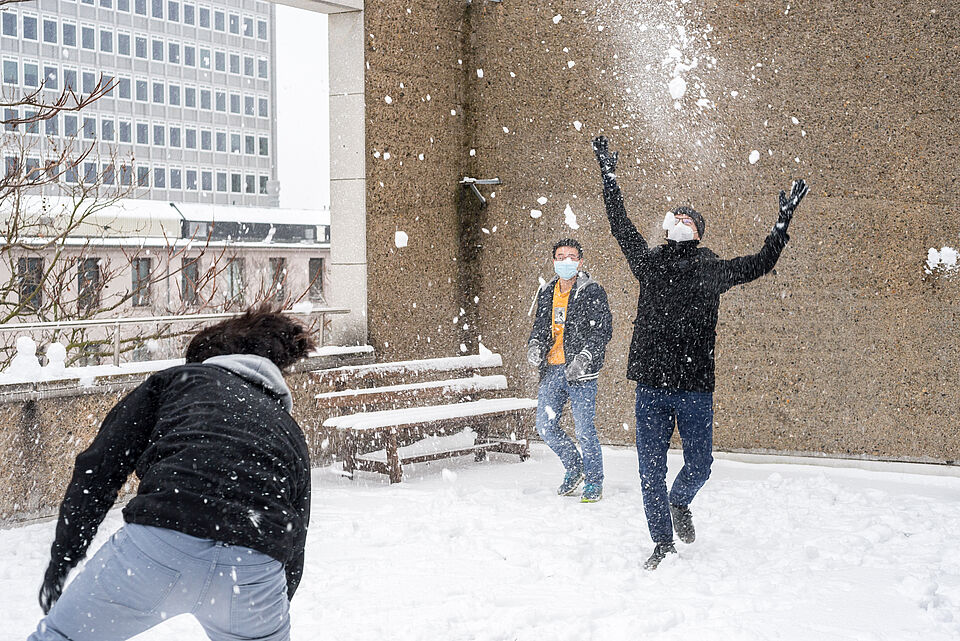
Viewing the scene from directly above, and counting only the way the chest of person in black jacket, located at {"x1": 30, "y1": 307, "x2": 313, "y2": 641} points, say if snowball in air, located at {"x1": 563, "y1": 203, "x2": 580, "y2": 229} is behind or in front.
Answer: in front

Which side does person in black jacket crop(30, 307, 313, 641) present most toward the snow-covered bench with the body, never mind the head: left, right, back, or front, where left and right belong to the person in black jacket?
front

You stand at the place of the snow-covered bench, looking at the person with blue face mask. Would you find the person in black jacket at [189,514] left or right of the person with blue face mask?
right

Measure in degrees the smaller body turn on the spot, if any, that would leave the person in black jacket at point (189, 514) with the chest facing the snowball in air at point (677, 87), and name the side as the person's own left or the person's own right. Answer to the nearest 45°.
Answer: approximately 45° to the person's own right

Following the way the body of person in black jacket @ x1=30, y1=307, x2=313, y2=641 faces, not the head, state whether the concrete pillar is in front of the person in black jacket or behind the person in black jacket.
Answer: in front

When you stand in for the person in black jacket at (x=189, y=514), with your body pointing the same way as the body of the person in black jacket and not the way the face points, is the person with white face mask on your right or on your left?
on your right

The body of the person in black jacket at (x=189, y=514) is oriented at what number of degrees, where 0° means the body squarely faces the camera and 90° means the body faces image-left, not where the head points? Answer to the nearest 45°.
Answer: approximately 180°
